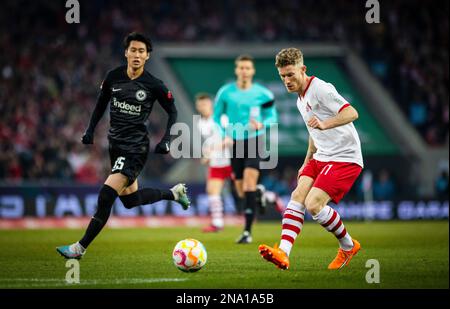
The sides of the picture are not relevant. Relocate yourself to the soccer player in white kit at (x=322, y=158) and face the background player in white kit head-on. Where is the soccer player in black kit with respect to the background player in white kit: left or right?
left

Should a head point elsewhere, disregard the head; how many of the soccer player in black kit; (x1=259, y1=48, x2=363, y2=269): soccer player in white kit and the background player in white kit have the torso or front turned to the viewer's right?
0

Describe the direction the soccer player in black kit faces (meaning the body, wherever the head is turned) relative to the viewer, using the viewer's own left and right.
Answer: facing the viewer and to the left of the viewer

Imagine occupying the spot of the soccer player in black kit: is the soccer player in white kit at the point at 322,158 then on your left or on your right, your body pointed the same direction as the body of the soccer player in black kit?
on your left

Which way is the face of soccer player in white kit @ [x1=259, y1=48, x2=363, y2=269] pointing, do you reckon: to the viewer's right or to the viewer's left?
to the viewer's left

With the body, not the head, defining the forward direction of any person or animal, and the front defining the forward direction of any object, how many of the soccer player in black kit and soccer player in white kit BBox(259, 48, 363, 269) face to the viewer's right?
0

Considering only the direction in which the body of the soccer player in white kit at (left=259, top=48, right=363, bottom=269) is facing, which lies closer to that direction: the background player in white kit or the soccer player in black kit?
the soccer player in black kit

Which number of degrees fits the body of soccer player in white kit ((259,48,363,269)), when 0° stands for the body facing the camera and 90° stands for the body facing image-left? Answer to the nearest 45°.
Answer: approximately 45°

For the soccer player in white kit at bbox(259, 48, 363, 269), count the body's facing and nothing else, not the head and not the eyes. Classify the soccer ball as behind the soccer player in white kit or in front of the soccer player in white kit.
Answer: in front
